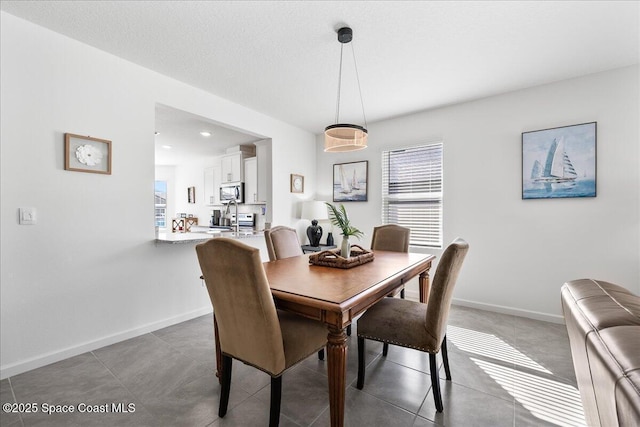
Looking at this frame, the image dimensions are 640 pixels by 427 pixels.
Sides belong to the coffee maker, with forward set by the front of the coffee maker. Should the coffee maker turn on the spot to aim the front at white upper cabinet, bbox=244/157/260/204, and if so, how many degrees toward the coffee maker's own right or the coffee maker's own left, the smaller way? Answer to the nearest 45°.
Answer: approximately 45° to the coffee maker's own left

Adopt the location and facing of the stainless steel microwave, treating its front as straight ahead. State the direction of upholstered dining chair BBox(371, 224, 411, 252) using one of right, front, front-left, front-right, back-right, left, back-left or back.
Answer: left

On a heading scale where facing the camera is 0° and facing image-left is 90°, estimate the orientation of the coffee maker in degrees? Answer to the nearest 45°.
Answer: approximately 45°

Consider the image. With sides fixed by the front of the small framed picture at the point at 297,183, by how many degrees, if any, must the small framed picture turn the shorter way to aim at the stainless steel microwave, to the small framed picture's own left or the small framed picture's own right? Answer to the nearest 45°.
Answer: approximately 180°

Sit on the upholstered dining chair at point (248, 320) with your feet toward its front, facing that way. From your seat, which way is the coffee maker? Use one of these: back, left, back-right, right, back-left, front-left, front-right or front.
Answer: front-left

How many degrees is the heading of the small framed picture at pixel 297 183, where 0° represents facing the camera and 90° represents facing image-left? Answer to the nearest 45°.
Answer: approximately 315°

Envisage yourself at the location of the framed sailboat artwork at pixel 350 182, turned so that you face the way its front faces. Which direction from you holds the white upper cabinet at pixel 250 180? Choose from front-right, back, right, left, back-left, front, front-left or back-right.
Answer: front-right

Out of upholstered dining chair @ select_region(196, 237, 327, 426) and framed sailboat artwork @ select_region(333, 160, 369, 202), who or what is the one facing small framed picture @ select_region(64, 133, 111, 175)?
the framed sailboat artwork

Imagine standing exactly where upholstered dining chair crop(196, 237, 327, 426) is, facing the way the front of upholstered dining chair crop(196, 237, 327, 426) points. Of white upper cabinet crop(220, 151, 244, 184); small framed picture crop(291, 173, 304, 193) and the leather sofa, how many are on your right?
1

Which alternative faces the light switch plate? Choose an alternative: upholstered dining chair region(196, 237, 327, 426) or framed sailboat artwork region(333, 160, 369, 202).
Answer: the framed sailboat artwork

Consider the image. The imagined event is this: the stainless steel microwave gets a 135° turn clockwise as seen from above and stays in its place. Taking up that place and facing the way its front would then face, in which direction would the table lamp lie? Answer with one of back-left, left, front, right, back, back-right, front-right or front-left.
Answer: back-right

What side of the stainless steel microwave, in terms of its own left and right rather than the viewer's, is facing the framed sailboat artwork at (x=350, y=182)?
left

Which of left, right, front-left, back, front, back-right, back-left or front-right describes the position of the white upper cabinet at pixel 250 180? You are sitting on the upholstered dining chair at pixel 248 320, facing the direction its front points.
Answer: front-left

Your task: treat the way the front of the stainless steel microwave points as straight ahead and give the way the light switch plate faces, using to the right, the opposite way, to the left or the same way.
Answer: to the left
